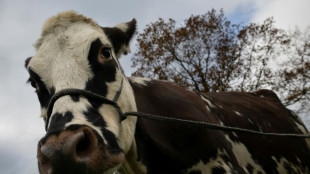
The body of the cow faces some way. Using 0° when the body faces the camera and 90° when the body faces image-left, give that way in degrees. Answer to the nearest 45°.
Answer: approximately 45°
